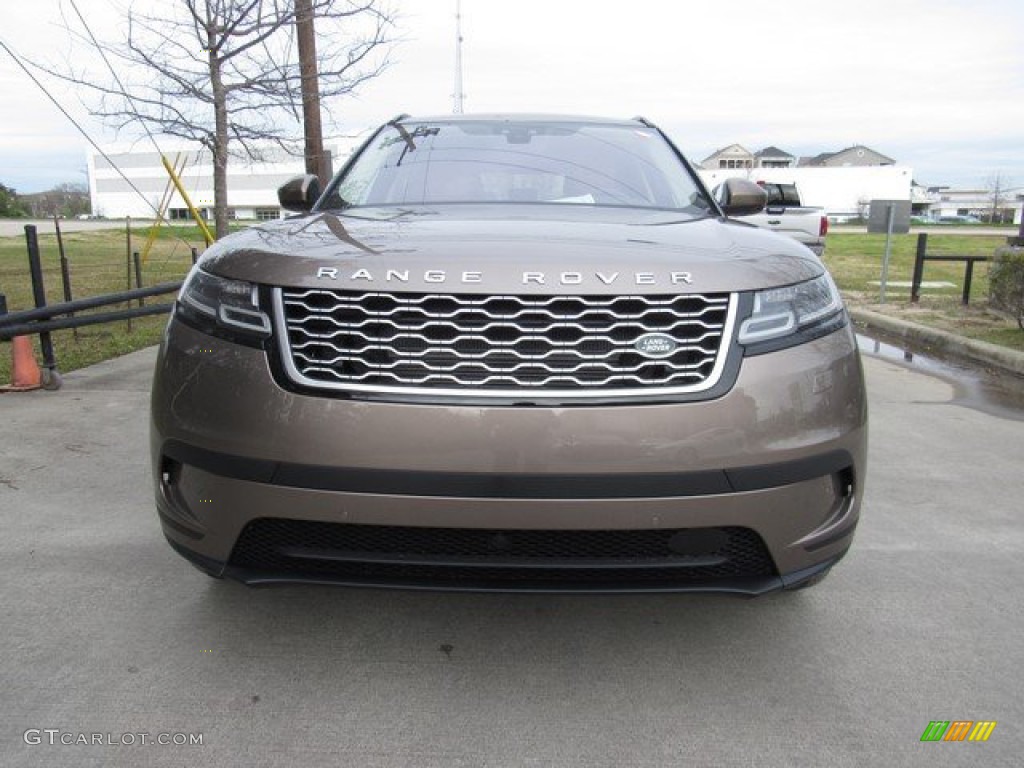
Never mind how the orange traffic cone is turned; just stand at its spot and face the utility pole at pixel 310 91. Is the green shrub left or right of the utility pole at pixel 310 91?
right

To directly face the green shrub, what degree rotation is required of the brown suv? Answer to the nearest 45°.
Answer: approximately 135° to its left

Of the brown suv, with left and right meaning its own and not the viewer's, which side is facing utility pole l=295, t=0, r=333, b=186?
back

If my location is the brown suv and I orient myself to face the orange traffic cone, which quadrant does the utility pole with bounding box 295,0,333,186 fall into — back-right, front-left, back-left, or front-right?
front-right

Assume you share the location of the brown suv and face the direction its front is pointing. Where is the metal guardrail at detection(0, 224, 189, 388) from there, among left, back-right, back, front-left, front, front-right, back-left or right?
back-right

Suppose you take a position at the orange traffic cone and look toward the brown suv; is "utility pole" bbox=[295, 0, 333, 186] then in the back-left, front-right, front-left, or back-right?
back-left

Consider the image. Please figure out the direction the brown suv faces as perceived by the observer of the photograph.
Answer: facing the viewer

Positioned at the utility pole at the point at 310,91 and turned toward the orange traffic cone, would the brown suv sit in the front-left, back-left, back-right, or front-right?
front-left

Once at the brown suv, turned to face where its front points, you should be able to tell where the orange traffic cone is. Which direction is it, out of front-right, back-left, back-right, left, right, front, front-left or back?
back-right
